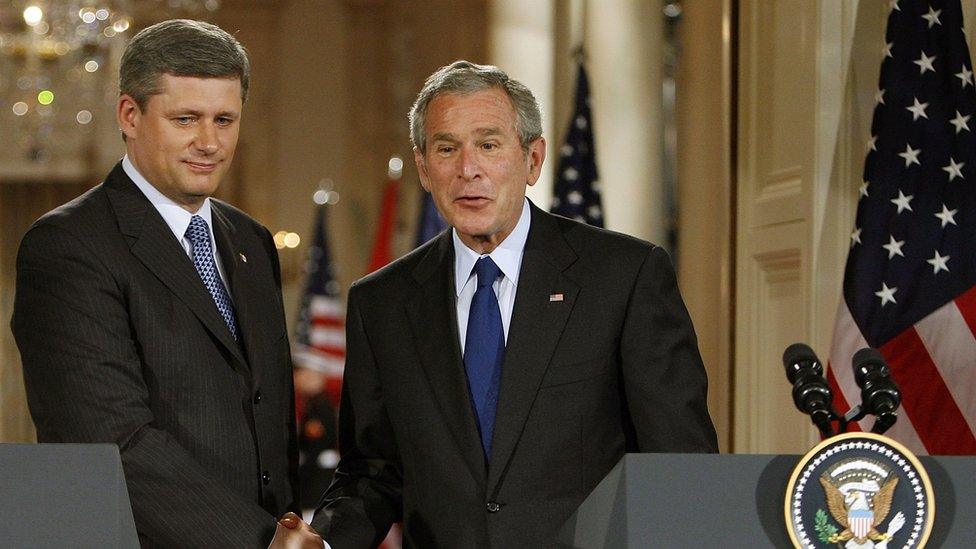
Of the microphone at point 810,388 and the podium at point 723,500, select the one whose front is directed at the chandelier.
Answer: the microphone

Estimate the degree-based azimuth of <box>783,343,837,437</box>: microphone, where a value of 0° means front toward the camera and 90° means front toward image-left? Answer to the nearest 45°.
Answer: approximately 135°

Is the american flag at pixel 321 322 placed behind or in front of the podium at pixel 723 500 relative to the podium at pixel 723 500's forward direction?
behind

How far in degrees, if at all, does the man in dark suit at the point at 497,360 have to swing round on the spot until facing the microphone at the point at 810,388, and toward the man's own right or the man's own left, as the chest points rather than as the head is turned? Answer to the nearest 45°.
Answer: approximately 45° to the man's own left

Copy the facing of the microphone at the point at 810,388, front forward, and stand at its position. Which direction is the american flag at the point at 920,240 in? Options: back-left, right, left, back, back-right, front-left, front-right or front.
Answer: front-right

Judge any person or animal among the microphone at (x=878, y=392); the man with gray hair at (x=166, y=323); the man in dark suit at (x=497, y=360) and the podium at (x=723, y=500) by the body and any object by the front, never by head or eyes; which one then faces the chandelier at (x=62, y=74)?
the microphone

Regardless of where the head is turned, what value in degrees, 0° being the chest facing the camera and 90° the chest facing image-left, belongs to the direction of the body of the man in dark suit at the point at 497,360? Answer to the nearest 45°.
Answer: approximately 0°
